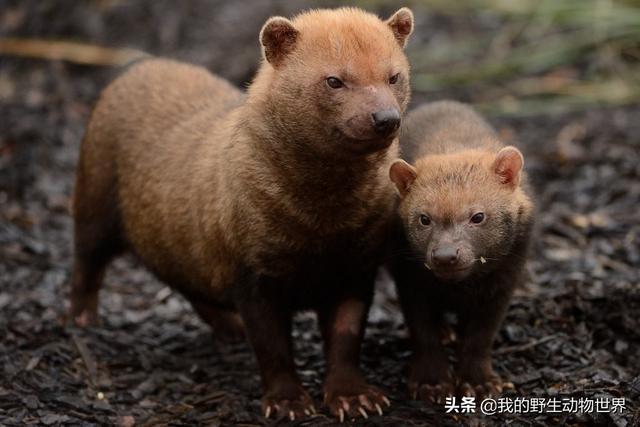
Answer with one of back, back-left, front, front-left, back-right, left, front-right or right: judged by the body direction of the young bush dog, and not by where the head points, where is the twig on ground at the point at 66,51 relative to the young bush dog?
back-right

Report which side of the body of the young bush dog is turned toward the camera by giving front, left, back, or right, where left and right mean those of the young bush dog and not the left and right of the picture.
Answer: front
